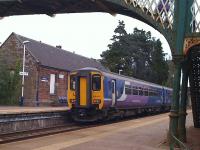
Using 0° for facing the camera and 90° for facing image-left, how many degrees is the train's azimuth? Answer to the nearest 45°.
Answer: approximately 45°

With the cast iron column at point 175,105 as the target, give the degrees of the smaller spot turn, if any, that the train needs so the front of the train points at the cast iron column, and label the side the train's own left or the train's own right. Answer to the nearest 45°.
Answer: approximately 45° to the train's own left

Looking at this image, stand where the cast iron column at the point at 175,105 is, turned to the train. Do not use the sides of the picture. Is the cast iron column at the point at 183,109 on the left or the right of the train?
right

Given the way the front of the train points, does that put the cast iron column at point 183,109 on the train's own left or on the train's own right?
on the train's own left
